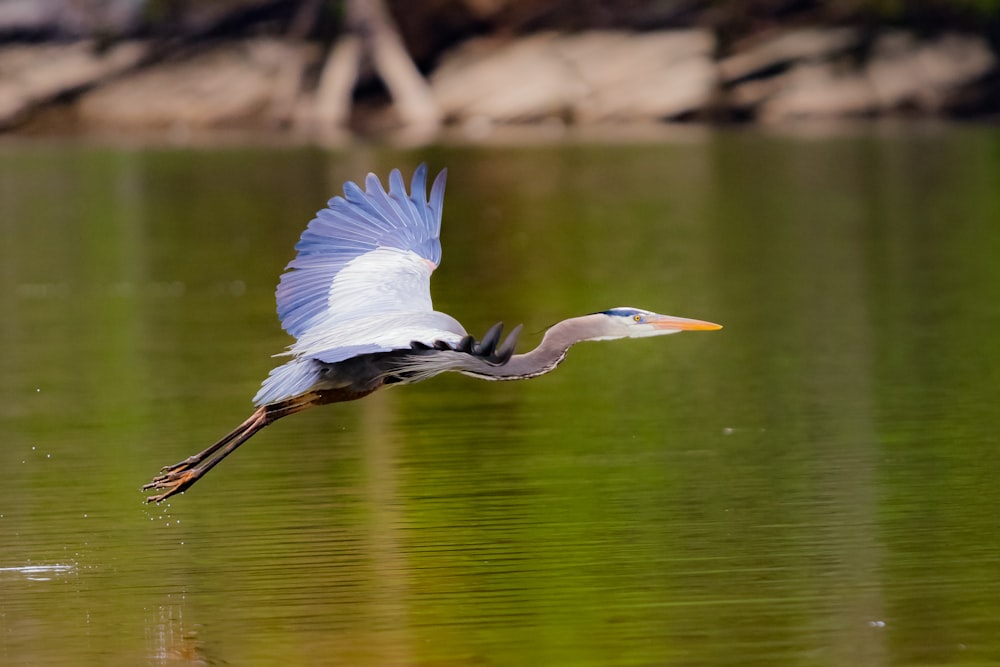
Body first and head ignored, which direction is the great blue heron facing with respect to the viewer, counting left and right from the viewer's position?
facing to the right of the viewer
